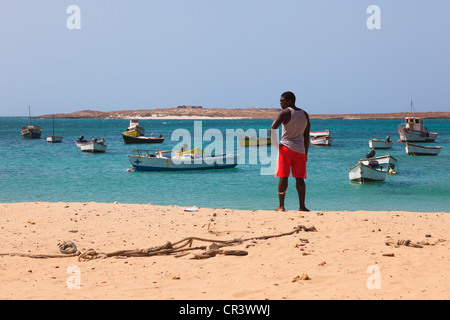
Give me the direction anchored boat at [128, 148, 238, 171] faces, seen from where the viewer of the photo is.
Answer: facing to the left of the viewer

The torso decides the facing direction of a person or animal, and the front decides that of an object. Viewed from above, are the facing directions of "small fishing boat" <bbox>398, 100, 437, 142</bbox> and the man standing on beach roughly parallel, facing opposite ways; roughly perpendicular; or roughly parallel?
roughly perpendicular

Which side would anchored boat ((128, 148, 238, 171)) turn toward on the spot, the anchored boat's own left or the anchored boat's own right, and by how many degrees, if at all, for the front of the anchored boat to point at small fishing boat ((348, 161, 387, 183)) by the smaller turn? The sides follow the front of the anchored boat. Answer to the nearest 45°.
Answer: approximately 135° to the anchored boat's own left

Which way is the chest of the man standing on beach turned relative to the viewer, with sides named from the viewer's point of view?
facing away from the viewer and to the left of the viewer

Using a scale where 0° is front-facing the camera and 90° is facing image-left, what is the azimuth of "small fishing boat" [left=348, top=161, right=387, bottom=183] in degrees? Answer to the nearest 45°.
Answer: approximately 45°

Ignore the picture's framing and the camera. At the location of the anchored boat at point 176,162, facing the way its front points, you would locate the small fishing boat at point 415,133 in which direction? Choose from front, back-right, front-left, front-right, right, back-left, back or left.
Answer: back-right
